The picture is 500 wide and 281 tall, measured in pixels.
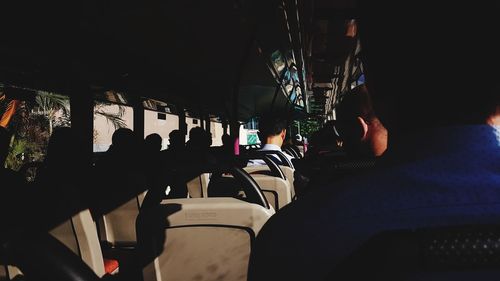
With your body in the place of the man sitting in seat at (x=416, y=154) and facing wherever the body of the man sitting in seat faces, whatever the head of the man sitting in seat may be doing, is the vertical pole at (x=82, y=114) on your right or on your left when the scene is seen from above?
on your left

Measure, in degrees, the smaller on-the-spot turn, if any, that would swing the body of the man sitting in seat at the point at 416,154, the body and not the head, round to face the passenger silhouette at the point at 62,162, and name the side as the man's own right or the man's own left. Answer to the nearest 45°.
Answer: approximately 45° to the man's own left

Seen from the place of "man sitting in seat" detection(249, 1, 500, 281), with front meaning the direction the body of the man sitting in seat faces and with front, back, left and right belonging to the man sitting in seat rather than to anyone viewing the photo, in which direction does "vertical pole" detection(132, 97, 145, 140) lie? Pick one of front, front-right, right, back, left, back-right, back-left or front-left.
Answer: front-left

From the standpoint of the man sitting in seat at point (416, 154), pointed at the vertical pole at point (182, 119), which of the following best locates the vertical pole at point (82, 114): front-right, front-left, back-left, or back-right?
front-left

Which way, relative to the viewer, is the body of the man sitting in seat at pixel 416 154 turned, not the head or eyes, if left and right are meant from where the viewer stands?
facing away from the viewer

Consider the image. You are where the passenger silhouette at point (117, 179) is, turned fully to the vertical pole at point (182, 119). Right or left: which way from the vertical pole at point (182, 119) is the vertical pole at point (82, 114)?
left

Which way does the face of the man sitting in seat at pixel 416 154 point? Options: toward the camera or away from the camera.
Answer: away from the camera

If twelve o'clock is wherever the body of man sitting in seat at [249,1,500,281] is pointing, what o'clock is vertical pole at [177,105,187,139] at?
The vertical pole is roughly at 11 o'clock from the man sitting in seat.
